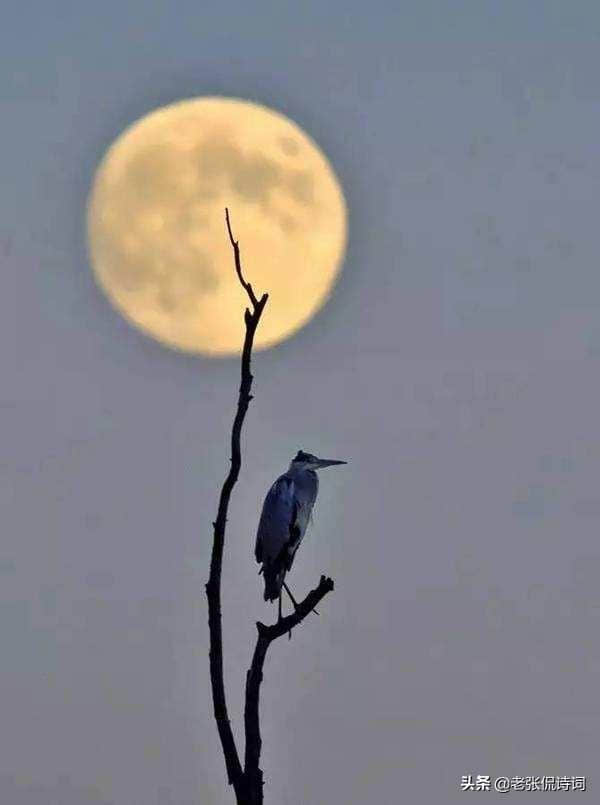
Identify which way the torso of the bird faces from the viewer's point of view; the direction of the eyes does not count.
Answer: to the viewer's right
